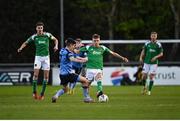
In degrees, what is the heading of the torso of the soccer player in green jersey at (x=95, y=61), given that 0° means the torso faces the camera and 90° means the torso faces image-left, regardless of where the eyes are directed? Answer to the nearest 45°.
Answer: approximately 0°
